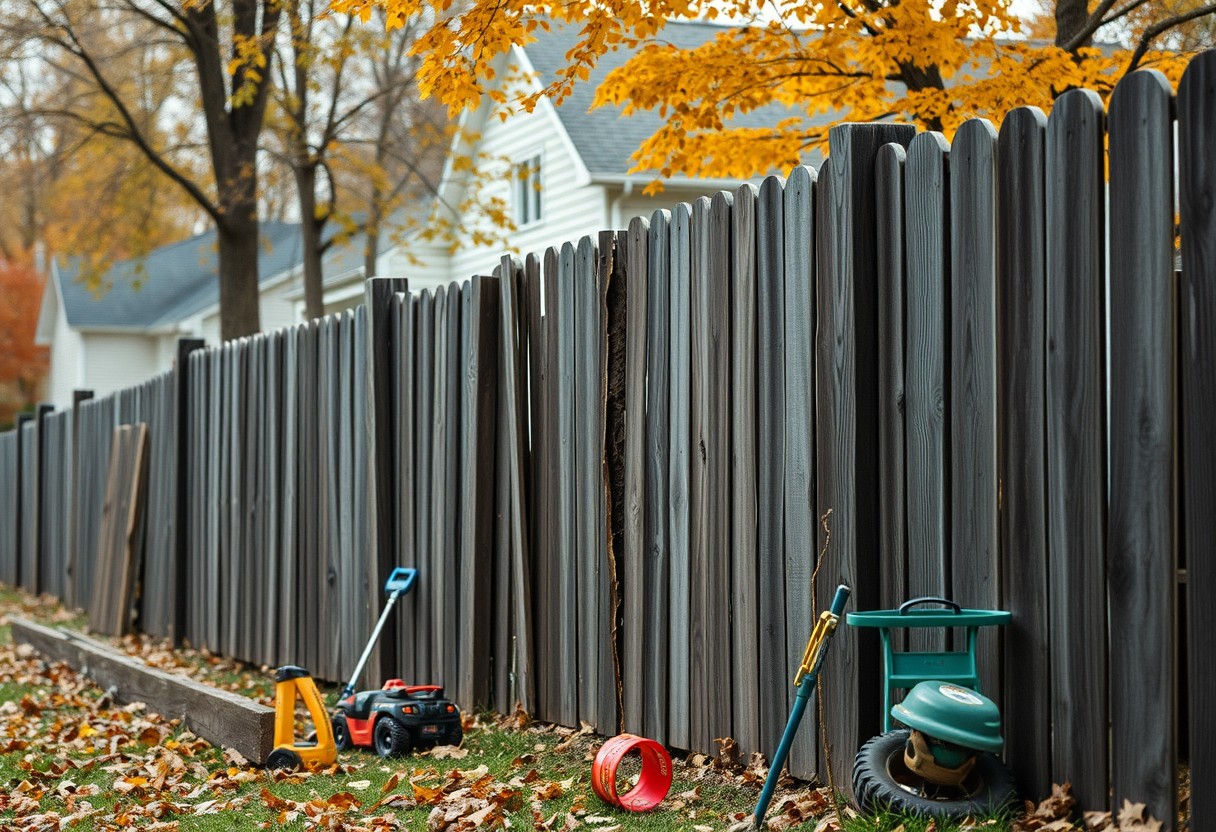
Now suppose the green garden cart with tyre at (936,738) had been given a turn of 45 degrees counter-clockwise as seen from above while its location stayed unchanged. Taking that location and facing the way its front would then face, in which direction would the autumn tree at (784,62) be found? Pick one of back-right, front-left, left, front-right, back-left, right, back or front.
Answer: back-left

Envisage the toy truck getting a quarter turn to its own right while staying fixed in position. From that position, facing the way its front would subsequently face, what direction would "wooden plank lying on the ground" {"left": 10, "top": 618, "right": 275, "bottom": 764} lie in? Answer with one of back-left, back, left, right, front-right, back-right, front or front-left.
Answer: right

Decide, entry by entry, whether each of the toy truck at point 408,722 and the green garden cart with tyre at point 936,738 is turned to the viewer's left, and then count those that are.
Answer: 0

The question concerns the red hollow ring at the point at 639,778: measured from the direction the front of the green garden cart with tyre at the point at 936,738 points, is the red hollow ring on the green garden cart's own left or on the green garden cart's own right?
on the green garden cart's own right

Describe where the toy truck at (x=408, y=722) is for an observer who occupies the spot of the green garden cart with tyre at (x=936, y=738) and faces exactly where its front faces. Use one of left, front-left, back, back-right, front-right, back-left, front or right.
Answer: back-right

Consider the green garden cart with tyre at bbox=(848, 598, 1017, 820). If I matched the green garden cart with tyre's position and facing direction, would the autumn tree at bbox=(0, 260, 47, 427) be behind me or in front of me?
behind
